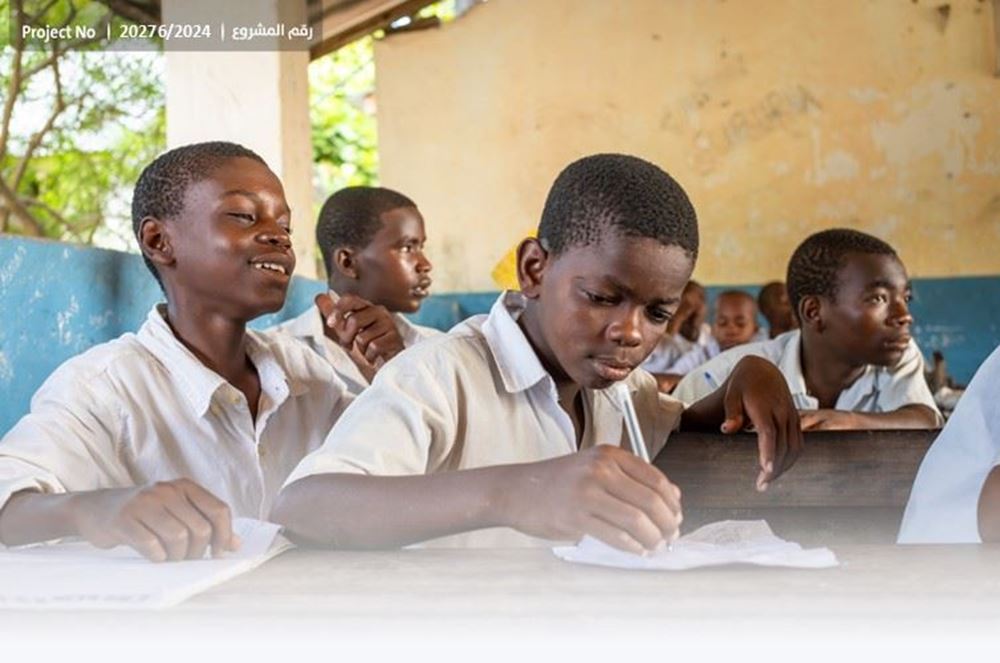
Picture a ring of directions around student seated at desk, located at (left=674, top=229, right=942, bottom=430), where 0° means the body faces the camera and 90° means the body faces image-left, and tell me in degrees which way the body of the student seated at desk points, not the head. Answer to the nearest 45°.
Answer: approximately 315°

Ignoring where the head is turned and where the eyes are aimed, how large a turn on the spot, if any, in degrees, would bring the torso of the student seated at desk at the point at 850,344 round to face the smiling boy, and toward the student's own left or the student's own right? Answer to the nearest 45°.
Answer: approximately 90° to the student's own right

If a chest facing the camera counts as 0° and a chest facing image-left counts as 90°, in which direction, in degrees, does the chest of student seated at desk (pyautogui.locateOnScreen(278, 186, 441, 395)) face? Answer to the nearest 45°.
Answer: approximately 315°

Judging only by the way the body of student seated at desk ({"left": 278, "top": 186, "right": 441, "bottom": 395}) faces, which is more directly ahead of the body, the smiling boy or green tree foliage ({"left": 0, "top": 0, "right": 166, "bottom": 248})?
the smiling boy

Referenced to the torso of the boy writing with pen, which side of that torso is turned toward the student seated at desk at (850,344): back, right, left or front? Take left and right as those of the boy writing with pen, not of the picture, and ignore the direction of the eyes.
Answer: left

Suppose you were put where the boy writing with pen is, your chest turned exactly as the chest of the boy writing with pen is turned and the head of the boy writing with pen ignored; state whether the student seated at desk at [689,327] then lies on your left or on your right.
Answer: on your left

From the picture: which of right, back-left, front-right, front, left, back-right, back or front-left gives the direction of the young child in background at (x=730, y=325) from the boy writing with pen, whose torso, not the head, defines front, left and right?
back-left

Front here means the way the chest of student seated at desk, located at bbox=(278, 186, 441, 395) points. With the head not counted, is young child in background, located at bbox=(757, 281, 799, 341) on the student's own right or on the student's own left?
on the student's own left

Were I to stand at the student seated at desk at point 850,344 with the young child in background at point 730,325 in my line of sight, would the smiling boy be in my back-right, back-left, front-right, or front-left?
back-left
